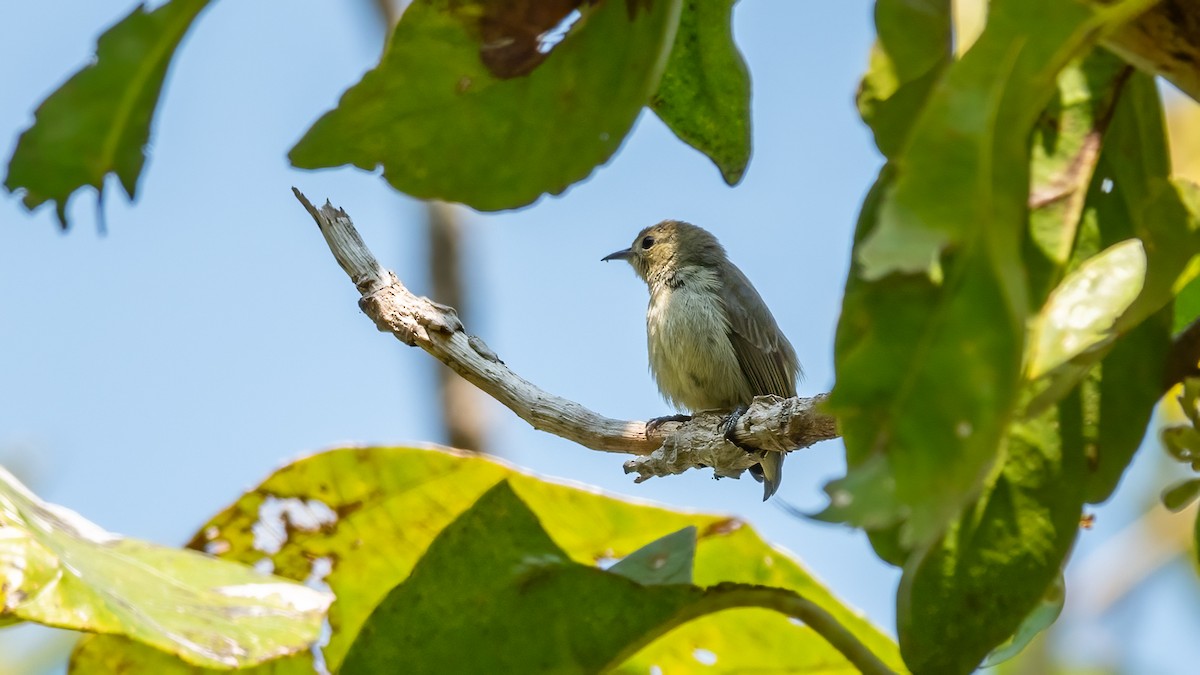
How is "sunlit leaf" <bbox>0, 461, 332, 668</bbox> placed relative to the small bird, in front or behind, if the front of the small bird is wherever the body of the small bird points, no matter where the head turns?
in front

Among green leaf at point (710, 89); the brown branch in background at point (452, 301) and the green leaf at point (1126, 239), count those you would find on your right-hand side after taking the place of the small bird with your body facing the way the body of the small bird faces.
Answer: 1

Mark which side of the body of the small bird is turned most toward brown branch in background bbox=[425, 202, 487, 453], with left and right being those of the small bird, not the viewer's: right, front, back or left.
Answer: right

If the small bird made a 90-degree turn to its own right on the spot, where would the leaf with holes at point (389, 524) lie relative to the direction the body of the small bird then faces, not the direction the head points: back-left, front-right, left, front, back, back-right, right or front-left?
back-left

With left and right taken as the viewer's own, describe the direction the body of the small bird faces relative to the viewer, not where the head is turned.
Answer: facing the viewer and to the left of the viewer

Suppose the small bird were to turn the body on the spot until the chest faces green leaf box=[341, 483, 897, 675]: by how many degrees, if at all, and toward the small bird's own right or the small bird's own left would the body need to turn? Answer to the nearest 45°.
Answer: approximately 45° to the small bird's own left

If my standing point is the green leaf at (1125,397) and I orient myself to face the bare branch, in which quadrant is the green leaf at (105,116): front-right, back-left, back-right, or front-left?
front-left
